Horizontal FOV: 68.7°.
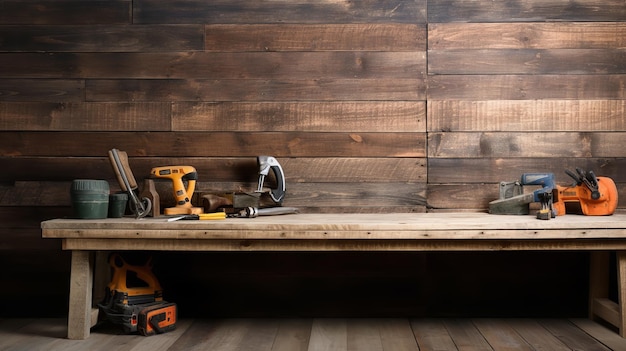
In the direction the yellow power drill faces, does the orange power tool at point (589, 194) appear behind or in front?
behind

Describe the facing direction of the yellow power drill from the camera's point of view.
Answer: facing to the left of the viewer
